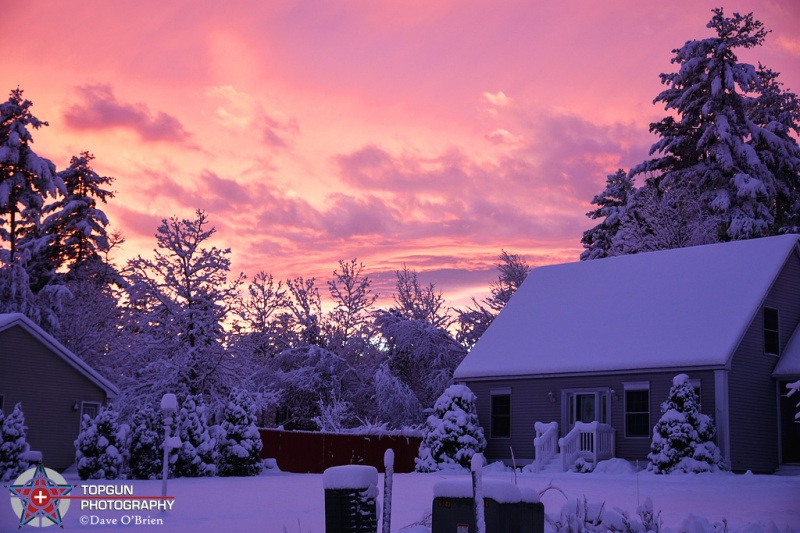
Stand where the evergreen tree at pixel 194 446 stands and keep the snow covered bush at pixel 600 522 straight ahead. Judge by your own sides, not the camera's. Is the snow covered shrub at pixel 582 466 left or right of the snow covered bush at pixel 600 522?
left

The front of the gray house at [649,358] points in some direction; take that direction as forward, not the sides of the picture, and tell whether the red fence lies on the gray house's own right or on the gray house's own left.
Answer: on the gray house's own right

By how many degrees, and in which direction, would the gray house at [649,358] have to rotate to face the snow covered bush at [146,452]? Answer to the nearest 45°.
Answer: approximately 45° to its right

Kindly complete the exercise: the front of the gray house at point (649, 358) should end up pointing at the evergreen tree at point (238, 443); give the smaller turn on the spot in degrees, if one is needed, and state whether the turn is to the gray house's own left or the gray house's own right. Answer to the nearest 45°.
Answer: approximately 45° to the gray house's own right

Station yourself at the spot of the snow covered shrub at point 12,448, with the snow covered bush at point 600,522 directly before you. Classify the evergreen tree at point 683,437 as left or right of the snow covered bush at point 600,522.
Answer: left

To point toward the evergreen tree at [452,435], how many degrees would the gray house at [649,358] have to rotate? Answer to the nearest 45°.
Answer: approximately 45° to its right

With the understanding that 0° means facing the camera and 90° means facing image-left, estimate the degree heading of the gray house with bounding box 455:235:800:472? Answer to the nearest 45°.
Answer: approximately 45°
